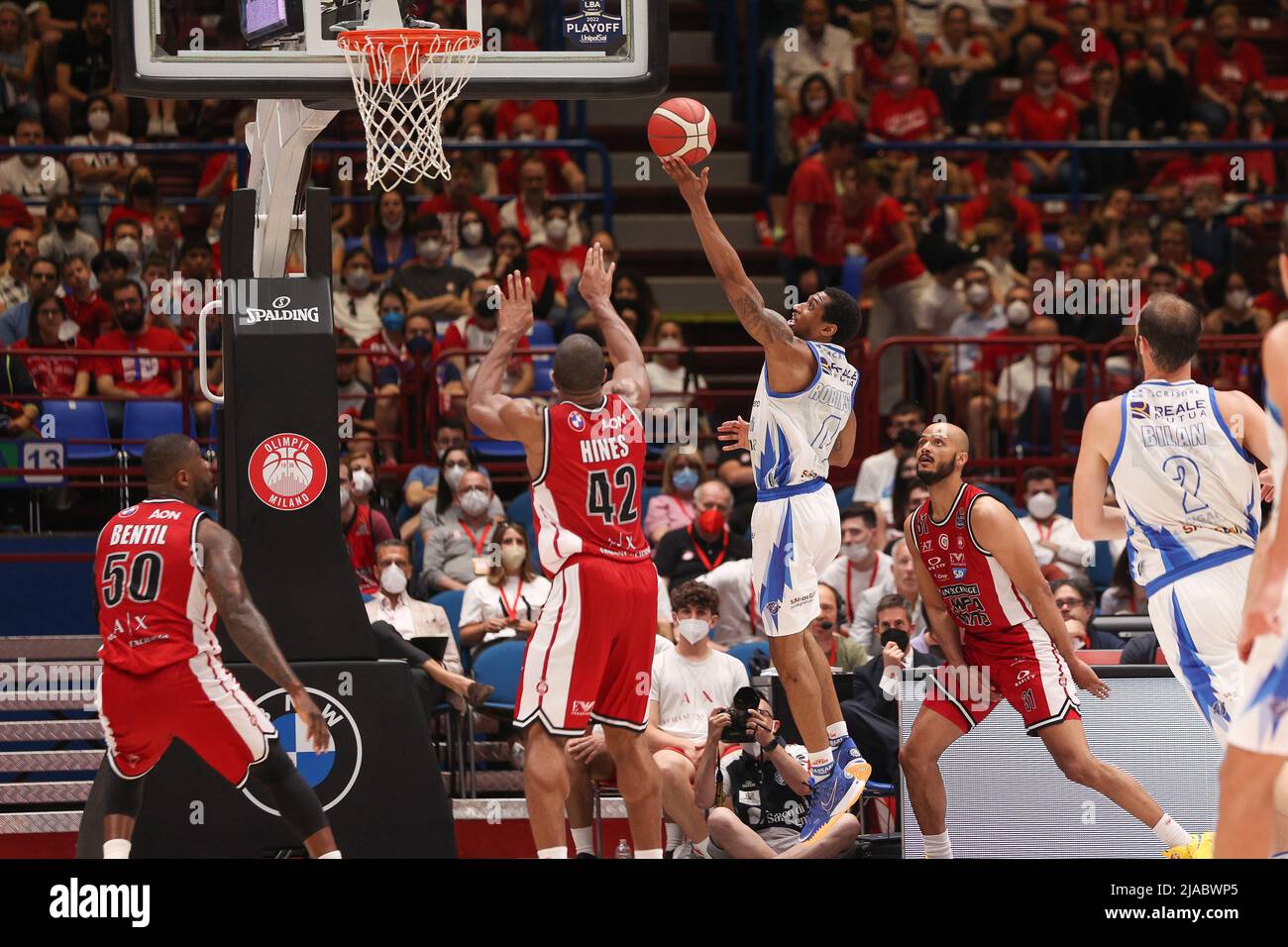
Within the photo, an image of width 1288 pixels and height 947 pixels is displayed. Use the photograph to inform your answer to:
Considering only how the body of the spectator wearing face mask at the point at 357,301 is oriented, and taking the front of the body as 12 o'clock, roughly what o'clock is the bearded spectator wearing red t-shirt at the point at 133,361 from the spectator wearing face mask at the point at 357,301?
the bearded spectator wearing red t-shirt at the point at 133,361 is roughly at 2 o'clock from the spectator wearing face mask at the point at 357,301.

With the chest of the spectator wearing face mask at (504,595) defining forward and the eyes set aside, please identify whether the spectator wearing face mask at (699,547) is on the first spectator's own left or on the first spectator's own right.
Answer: on the first spectator's own left

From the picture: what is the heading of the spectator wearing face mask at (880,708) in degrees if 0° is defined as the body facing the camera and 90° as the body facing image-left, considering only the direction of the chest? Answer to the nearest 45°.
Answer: approximately 0°

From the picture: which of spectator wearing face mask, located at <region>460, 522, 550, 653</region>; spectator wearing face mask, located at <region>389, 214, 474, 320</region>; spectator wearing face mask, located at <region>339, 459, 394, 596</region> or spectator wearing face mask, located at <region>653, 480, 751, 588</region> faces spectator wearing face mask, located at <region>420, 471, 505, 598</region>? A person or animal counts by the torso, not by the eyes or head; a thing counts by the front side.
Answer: spectator wearing face mask, located at <region>389, 214, 474, 320</region>

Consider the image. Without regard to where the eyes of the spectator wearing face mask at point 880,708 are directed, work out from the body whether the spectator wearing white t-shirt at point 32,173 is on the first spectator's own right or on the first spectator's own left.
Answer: on the first spectator's own right

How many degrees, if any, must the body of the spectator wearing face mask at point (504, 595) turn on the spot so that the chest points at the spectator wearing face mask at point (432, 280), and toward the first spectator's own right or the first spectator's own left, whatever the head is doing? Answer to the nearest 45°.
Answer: approximately 180°
